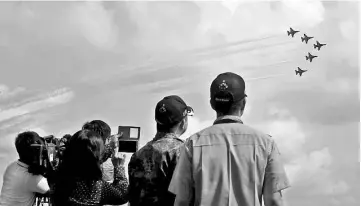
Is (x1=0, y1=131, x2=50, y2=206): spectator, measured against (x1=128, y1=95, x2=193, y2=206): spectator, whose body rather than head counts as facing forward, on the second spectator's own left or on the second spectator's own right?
on the second spectator's own left

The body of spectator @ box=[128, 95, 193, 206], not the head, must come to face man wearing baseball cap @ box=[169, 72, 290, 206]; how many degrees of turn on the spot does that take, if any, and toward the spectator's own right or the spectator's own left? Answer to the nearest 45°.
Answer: approximately 90° to the spectator's own right

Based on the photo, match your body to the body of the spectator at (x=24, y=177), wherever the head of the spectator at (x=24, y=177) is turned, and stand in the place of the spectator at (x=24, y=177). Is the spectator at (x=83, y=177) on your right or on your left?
on your right

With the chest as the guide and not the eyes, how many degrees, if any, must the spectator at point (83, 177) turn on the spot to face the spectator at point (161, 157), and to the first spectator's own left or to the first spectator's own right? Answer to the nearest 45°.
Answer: approximately 45° to the first spectator's own right

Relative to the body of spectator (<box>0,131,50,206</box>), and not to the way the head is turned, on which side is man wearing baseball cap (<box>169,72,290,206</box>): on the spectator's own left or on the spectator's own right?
on the spectator's own right

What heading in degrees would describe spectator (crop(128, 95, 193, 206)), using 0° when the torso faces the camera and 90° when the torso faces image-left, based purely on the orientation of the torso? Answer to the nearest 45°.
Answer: approximately 225°

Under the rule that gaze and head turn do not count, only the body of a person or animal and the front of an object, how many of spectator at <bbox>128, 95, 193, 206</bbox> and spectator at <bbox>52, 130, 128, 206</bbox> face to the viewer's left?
0

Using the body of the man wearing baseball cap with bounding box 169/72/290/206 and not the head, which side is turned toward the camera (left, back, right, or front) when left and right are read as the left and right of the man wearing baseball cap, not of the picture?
back

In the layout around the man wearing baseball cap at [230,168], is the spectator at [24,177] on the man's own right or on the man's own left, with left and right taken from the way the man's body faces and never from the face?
on the man's own left

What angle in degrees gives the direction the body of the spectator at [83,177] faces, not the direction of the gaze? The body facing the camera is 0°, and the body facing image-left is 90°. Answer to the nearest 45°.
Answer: approximately 225°

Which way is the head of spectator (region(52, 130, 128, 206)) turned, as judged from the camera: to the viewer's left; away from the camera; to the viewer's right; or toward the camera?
away from the camera

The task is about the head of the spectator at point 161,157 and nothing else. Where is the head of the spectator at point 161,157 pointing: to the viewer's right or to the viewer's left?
to the viewer's right
